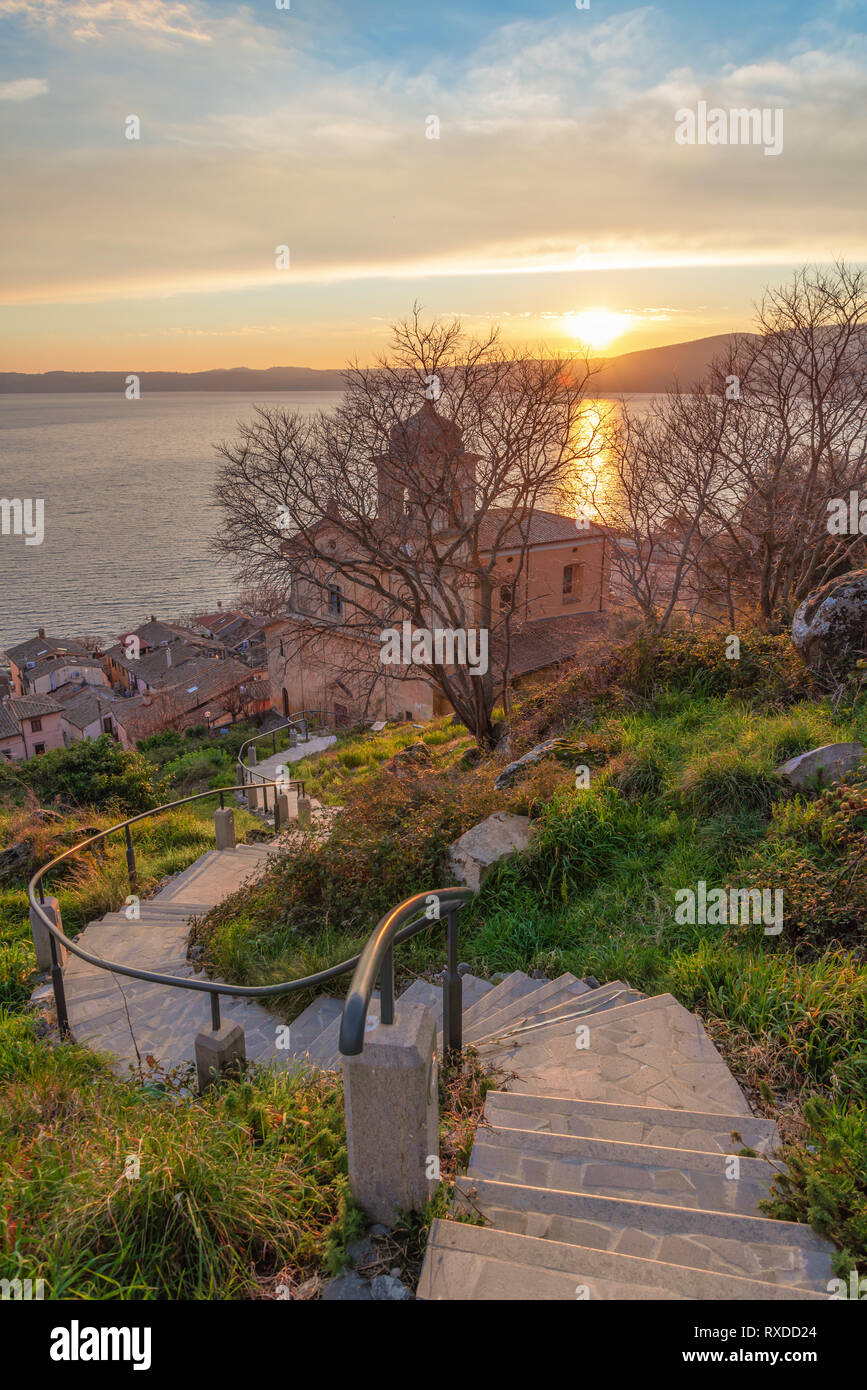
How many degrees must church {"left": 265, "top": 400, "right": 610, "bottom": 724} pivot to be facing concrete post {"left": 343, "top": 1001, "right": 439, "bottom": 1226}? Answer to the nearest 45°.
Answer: approximately 45° to its left

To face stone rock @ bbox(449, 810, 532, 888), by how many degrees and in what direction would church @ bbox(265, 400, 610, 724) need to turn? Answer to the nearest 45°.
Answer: approximately 45° to its left

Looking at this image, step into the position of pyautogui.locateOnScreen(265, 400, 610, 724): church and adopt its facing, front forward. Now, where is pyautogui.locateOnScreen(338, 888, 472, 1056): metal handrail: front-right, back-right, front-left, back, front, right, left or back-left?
front-left

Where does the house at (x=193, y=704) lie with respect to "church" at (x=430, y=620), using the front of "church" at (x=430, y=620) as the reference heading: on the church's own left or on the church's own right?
on the church's own right

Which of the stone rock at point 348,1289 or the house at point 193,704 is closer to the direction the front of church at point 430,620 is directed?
the stone rock

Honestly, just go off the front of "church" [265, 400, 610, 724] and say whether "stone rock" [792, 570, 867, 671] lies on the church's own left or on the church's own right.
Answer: on the church's own left

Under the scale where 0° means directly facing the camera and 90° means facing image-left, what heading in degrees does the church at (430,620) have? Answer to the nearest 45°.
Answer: approximately 45°
